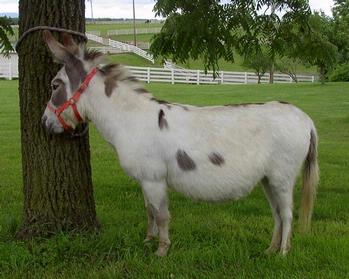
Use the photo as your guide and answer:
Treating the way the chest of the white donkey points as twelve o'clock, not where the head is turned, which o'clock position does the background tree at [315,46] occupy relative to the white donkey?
The background tree is roughly at 4 o'clock from the white donkey.

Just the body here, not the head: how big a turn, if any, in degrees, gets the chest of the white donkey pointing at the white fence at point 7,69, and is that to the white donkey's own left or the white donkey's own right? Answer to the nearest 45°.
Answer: approximately 90° to the white donkey's own right

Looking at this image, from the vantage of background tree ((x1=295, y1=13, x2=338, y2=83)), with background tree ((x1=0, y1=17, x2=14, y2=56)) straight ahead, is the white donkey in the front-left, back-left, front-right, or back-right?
front-left

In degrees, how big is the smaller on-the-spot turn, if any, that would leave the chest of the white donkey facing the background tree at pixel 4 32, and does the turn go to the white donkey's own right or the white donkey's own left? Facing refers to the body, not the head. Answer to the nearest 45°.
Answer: approximately 45° to the white donkey's own right

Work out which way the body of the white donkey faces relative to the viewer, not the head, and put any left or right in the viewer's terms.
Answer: facing to the left of the viewer

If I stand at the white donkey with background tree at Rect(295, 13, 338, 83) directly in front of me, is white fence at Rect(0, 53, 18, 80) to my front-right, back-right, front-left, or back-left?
front-left
